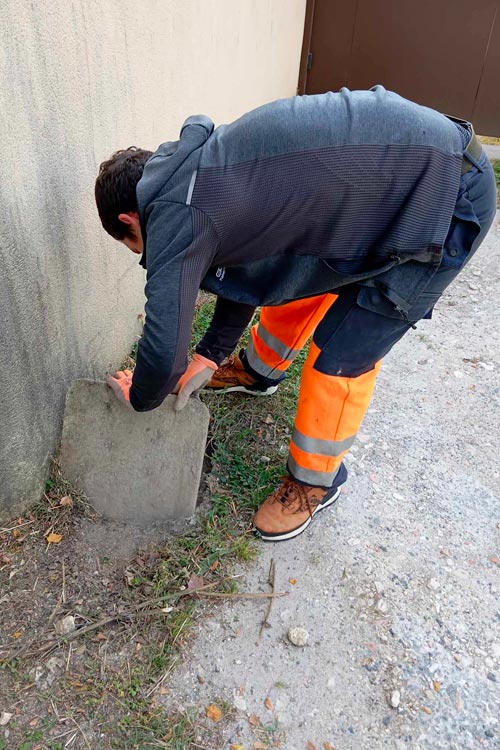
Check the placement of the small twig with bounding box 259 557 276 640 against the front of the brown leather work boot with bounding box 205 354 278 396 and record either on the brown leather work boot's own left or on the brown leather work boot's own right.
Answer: on the brown leather work boot's own left

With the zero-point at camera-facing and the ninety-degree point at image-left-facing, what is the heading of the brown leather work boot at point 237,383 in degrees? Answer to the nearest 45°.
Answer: approximately 90°

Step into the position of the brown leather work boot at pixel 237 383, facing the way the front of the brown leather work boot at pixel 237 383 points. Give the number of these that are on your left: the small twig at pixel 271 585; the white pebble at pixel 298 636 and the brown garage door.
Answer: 2

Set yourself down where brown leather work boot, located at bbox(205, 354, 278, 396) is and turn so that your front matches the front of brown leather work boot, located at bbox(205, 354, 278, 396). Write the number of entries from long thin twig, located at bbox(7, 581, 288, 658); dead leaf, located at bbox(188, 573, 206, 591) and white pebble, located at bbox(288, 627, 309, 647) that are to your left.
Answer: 3

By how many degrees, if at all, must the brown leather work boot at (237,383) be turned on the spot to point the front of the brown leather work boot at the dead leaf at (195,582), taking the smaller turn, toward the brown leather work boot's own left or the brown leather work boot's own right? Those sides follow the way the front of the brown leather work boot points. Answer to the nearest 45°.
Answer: approximately 90° to the brown leather work boot's own left

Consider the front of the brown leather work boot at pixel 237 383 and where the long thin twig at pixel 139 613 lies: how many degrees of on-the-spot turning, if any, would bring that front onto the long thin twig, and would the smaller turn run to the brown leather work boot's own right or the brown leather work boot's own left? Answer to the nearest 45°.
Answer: approximately 90° to the brown leather work boot's own left

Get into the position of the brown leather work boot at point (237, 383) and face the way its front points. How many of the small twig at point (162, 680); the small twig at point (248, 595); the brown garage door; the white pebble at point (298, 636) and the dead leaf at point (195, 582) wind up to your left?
4

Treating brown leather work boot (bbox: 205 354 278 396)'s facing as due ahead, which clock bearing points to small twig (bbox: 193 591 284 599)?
The small twig is roughly at 9 o'clock from the brown leather work boot.

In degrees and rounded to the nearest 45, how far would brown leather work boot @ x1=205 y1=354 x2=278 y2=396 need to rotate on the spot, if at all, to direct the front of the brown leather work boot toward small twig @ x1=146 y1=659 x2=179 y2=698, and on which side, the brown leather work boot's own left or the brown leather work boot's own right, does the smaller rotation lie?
approximately 90° to the brown leather work boot's own left

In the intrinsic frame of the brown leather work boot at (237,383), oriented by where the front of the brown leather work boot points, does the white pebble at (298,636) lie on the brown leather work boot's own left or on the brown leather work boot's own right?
on the brown leather work boot's own left

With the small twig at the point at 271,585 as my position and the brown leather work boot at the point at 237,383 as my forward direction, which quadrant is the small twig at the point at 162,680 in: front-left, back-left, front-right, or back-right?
back-left

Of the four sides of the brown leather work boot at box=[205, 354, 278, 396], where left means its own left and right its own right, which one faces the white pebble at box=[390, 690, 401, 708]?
left
